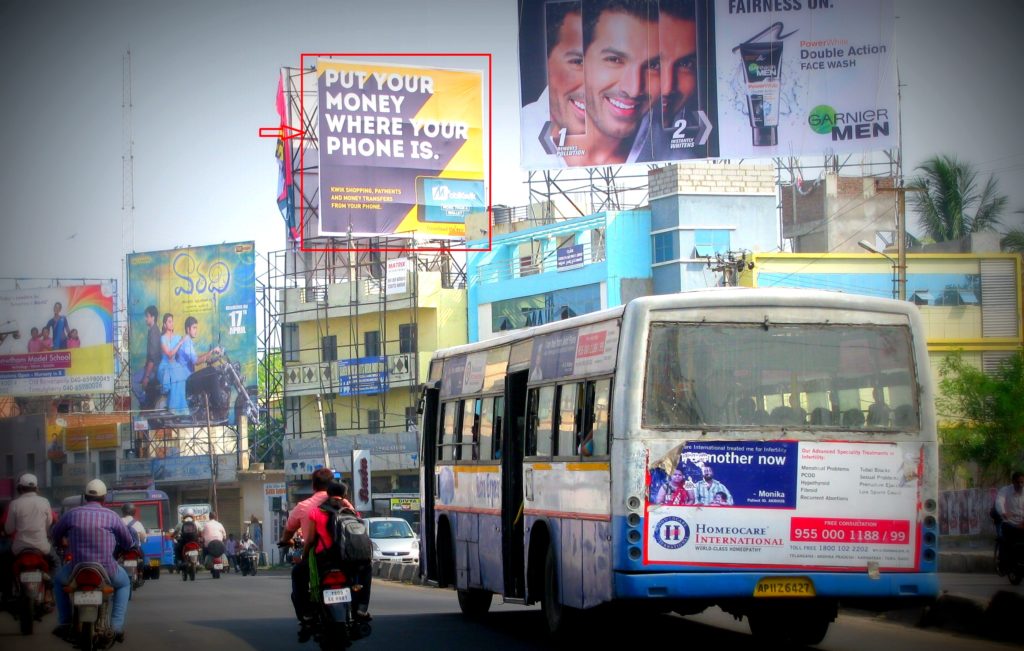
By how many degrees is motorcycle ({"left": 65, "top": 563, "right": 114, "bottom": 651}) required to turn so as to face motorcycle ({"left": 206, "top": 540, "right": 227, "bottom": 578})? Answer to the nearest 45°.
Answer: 0° — it already faces it

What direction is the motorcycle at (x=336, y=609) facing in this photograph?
away from the camera

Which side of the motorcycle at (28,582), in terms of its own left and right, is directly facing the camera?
back

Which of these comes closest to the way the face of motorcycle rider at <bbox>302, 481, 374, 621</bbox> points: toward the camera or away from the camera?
away from the camera

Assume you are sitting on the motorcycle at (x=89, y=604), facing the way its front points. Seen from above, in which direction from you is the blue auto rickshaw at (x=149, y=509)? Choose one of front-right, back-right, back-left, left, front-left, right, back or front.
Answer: front

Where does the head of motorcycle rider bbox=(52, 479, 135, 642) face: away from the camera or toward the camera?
away from the camera

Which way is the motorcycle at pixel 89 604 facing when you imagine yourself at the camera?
facing away from the viewer

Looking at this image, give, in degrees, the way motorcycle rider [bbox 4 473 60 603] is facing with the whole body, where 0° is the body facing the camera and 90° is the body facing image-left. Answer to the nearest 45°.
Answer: approximately 180°

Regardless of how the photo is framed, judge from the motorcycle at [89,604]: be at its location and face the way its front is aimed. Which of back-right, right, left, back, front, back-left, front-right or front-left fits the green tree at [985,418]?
front-right

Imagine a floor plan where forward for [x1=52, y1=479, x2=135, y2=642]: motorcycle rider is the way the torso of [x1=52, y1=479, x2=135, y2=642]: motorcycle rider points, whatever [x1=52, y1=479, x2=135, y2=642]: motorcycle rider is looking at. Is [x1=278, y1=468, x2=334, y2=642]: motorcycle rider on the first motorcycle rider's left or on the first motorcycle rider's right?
on the first motorcycle rider's right

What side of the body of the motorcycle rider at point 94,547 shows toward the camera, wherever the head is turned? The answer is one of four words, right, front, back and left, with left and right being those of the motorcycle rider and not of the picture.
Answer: back

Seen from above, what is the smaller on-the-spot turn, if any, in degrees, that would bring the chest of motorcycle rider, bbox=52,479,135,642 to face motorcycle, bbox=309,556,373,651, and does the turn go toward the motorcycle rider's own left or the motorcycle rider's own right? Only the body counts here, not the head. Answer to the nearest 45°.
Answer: approximately 135° to the motorcycle rider's own right

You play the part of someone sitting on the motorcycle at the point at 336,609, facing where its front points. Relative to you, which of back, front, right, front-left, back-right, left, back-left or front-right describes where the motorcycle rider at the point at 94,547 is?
front-left

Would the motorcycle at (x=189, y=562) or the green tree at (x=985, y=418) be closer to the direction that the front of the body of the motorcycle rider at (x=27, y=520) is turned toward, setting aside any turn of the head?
the motorcycle

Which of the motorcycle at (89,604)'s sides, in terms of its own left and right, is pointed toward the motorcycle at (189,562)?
front

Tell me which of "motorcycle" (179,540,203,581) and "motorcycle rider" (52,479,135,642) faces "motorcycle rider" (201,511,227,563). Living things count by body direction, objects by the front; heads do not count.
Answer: "motorcycle rider" (52,479,135,642)
